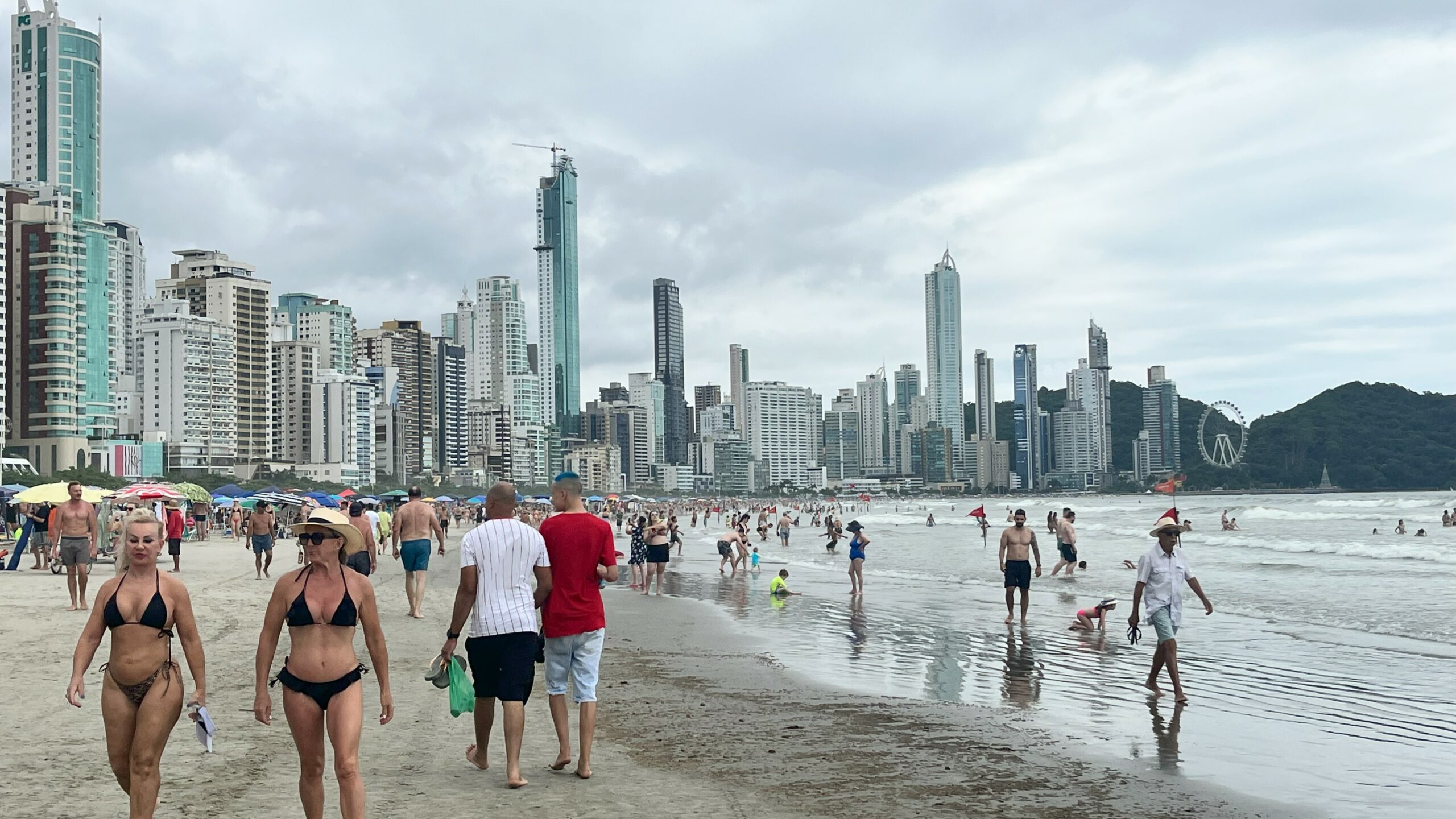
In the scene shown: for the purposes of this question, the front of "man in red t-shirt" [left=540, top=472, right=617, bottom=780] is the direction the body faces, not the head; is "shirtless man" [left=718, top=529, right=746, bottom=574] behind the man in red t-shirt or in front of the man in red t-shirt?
in front

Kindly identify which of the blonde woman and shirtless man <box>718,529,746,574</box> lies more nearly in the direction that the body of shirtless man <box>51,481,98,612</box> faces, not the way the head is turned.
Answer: the blonde woman

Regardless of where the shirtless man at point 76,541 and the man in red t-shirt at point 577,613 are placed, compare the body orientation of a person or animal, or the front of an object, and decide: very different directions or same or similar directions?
very different directions

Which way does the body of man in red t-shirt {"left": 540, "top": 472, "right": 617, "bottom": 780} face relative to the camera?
away from the camera

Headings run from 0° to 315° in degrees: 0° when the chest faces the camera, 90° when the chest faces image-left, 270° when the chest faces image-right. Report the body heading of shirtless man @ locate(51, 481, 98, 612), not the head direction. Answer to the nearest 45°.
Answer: approximately 0°

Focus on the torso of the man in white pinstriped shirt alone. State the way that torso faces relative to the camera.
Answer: away from the camera

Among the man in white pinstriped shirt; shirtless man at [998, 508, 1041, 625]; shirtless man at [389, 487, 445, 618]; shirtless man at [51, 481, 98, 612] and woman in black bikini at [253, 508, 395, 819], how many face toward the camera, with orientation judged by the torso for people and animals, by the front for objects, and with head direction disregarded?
3

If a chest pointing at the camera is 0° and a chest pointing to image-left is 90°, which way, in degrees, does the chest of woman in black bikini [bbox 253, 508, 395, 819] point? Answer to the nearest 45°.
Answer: approximately 0°

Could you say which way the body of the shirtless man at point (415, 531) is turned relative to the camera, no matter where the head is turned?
away from the camera

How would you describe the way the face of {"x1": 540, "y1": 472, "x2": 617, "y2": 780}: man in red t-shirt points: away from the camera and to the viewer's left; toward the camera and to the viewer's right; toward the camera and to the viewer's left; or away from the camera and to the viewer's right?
away from the camera and to the viewer's left

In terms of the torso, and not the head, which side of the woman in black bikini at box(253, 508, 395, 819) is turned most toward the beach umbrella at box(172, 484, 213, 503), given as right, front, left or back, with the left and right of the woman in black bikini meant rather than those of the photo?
back

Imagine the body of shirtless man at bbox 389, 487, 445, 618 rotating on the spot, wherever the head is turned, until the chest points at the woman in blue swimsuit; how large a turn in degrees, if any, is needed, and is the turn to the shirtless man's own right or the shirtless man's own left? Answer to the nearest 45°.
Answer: approximately 45° to the shirtless man's own right
